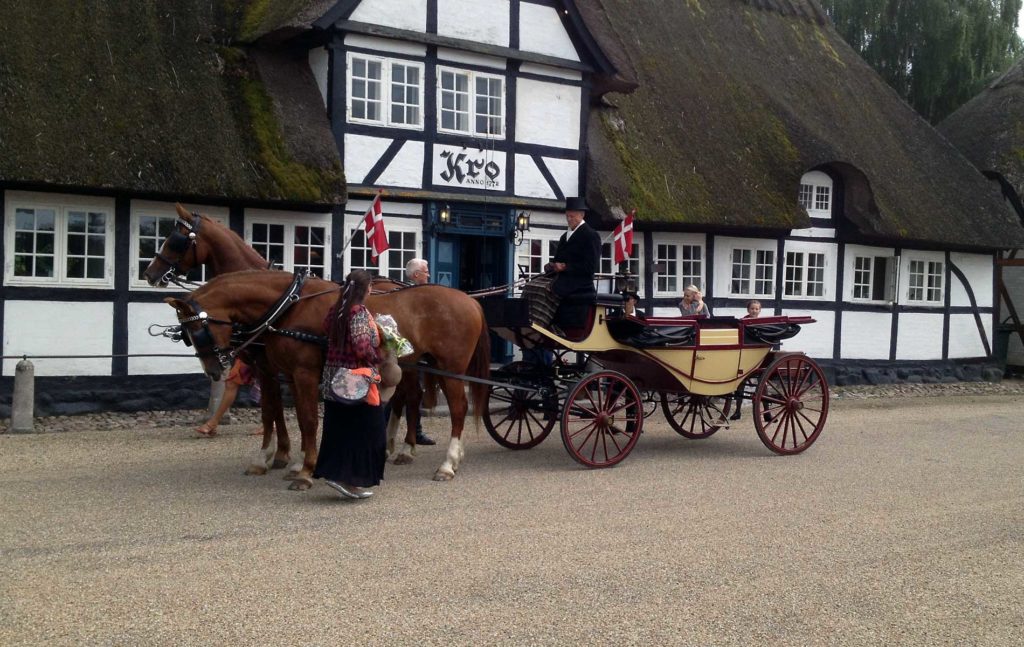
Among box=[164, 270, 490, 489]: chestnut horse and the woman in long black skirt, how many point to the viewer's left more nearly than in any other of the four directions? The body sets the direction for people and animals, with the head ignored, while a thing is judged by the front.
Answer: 1

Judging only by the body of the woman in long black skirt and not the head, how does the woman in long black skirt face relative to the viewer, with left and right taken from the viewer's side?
facing away from the viewer and to the right of the viewer

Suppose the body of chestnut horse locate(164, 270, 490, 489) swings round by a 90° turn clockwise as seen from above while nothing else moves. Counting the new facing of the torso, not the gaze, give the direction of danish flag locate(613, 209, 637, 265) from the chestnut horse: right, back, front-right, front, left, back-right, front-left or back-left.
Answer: front-right

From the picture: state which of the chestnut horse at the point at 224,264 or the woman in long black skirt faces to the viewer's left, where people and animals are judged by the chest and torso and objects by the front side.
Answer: the chestnut horse

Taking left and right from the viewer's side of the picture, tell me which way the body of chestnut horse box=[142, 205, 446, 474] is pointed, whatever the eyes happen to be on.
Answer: facing to the left of the viewer

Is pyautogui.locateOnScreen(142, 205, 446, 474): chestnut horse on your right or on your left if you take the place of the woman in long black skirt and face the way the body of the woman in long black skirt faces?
on your left

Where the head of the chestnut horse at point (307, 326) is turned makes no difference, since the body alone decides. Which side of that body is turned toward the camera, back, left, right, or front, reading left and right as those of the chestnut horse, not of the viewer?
left

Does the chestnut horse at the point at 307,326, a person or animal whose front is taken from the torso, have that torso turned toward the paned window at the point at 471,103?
no

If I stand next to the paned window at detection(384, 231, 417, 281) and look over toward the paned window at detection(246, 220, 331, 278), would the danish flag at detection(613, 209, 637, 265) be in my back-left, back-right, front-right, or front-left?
back-left

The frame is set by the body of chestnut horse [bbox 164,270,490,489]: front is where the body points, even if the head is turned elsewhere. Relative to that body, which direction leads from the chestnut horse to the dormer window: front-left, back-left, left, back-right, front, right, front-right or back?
back-right

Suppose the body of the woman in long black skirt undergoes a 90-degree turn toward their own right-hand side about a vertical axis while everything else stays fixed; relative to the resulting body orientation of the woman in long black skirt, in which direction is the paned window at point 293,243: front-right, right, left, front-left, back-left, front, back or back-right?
back-left
